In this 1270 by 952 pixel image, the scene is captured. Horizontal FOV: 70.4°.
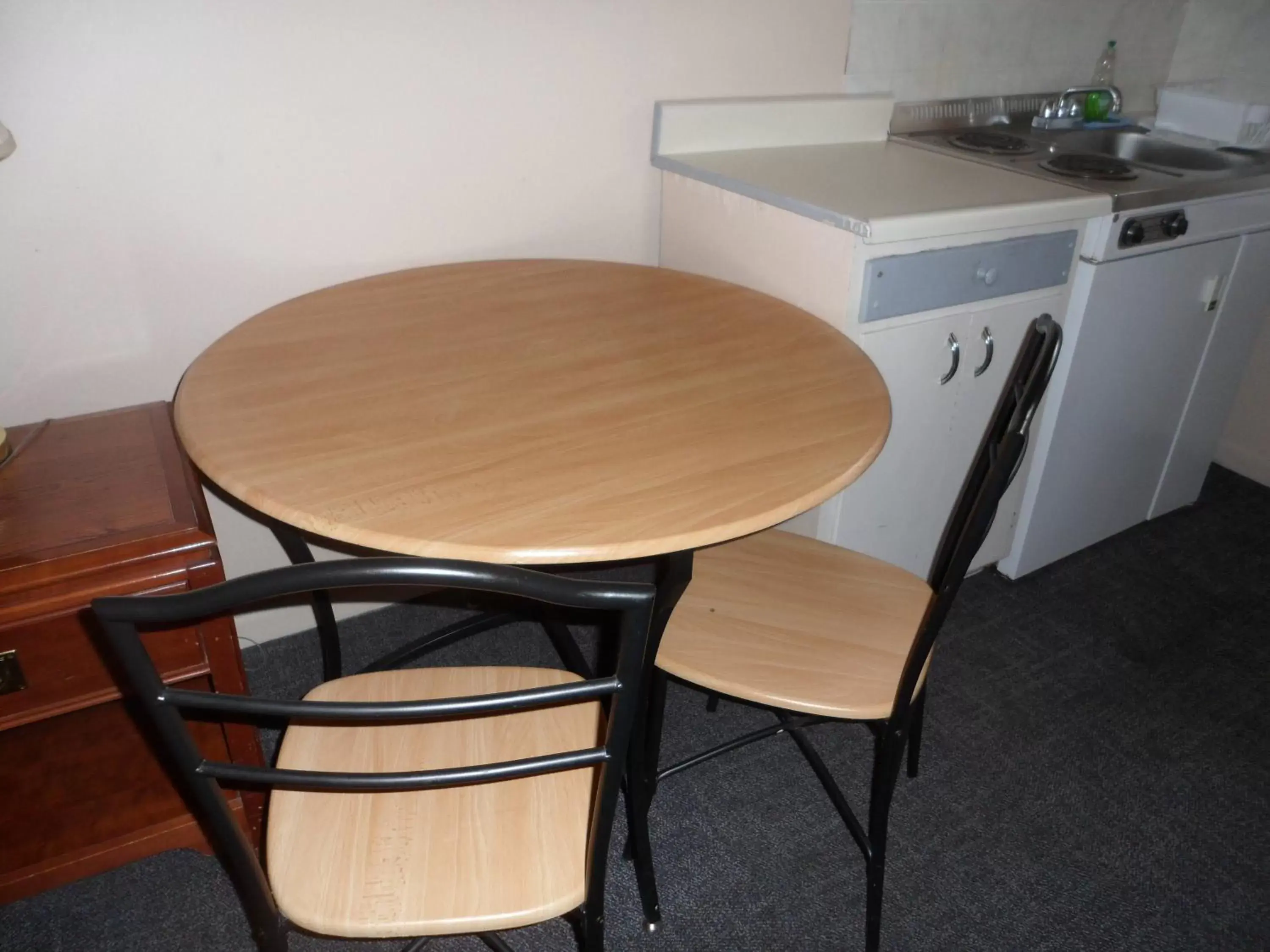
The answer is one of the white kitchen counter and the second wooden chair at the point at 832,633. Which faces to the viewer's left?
the second wooden chair

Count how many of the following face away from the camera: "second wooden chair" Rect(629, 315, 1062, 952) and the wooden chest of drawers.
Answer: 0

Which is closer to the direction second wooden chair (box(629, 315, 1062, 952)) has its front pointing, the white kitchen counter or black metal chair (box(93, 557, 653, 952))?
the black metal chair

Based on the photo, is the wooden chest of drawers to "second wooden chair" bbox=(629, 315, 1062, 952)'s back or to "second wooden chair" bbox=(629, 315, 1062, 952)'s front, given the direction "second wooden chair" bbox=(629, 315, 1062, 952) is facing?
to the front

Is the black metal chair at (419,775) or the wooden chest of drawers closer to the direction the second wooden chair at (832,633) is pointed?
the wooden chest of drawers

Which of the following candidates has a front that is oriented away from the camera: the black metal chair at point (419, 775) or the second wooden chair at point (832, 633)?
the black metal chair

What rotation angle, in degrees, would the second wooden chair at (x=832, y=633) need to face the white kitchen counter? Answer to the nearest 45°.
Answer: approximately 90° to its right

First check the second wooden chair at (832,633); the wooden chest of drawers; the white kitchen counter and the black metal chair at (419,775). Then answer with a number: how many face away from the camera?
1

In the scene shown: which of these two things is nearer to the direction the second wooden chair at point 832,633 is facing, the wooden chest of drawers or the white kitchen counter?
the wooden chest of drawers

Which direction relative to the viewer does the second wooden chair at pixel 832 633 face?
to the viewer's left

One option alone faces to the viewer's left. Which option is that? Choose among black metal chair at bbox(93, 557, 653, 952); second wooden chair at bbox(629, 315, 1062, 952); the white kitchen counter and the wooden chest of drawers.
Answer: the second wooden chair

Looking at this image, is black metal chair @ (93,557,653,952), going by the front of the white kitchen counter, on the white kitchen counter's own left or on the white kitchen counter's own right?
on the white kitchen counter's own right

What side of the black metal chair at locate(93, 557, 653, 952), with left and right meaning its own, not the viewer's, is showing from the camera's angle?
back

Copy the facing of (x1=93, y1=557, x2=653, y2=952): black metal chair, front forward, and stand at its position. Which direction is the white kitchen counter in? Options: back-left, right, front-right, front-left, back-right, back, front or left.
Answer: front-right

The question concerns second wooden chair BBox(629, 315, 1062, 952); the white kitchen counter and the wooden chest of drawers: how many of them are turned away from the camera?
0

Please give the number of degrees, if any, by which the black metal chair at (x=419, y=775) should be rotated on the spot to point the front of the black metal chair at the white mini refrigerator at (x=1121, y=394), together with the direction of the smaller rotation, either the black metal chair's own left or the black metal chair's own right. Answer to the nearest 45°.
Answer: approximately 90° to the black metal chair's own right

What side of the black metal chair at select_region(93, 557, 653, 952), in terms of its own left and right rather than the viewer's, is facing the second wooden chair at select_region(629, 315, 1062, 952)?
right

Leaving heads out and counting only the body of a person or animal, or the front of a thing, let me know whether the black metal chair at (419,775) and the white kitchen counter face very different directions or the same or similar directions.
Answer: very different directions
